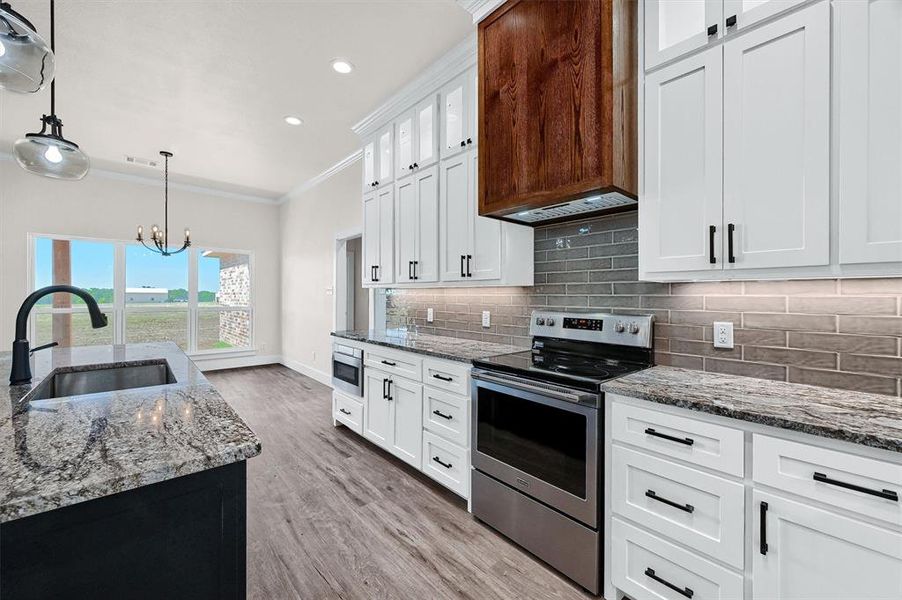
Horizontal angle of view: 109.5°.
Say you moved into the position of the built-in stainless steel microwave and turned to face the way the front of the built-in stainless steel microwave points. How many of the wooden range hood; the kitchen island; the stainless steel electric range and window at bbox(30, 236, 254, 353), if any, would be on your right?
1

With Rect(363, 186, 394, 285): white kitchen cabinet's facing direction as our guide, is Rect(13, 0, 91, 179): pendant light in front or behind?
in front

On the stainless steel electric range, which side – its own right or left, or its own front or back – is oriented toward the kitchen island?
front

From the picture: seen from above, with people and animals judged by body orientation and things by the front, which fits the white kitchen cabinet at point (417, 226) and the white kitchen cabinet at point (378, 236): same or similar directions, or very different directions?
same or similar directions

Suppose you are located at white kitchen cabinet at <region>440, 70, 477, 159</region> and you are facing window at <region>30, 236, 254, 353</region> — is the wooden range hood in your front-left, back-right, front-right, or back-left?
back-left

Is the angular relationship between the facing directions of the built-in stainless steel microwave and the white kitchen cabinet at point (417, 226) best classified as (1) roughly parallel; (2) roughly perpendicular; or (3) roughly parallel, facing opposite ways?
roughly parallel

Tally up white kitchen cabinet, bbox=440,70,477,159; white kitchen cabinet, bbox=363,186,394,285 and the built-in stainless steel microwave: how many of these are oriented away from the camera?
0

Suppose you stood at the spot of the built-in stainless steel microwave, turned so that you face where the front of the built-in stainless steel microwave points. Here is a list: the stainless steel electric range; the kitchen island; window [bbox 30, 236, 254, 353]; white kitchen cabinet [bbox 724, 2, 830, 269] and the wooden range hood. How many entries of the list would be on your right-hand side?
1

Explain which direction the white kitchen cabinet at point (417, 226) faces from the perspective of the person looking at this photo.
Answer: facing the viewer and to the left of the viewer

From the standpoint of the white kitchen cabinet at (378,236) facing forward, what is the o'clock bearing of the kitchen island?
The kitchen island is roughly at 11 o'clock from the white kitchen cabinet.

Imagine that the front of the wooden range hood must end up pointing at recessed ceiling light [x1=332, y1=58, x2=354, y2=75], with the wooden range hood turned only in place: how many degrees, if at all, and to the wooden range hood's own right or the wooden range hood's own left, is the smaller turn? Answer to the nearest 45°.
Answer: approximately 45° to the wooden range hood's own right
